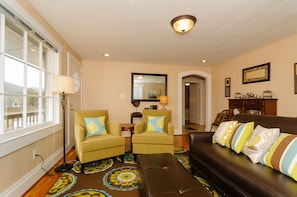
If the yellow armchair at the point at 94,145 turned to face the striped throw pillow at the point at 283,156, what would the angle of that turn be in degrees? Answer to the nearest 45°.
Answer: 0° — it already faces it

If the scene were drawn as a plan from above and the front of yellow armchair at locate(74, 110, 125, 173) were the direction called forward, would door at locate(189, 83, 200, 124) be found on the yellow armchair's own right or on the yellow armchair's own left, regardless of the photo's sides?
on the yellow armchair's own left

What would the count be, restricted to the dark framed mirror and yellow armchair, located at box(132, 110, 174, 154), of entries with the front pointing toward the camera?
2

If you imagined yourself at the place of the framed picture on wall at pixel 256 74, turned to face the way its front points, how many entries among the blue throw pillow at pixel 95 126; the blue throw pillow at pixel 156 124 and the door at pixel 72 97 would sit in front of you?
3

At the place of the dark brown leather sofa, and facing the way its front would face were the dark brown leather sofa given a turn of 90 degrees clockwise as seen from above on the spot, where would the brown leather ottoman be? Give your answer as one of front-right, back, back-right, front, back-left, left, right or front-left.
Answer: left

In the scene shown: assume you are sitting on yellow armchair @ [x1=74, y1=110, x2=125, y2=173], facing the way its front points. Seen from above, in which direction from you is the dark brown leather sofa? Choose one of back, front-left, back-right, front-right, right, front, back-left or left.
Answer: front

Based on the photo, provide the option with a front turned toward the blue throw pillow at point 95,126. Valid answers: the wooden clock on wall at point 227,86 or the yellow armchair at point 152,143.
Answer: the wooden clock on wall

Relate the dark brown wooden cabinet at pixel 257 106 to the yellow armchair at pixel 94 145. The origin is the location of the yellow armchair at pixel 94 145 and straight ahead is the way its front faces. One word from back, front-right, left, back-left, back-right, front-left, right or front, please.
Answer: front-left

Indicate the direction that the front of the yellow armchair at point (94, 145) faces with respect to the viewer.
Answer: facing the viewer and to the right of the viewer

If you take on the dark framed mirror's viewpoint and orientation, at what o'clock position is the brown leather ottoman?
The brown leather ottoman is roughly at 12 o'clock from the dark framed mirror.

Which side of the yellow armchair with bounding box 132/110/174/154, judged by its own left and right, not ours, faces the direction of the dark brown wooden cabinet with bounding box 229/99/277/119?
left

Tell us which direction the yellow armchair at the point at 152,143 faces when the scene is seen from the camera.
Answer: facing the viewer

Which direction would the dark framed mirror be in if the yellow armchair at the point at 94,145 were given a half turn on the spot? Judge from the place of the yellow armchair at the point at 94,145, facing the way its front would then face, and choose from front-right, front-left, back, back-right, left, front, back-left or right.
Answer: right

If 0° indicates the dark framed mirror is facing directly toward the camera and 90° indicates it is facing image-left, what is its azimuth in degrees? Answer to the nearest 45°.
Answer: approximately 0°
